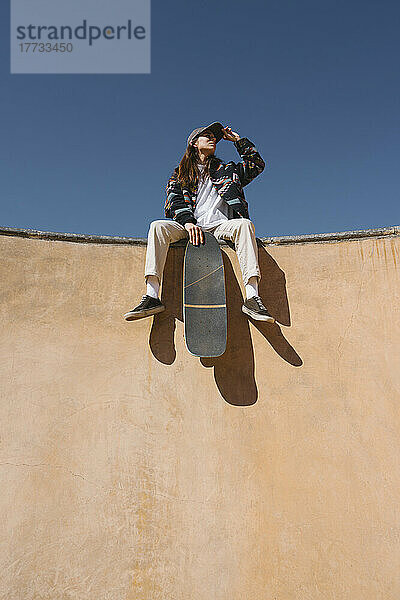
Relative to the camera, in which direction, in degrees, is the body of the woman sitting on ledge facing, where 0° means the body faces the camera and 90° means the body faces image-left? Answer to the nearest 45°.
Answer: approximately 0°
